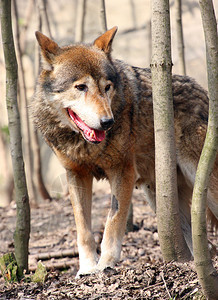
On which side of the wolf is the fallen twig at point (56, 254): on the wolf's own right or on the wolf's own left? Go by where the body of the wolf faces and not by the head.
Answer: on the wolf's own right

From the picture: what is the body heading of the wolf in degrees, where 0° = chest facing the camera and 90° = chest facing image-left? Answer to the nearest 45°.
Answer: approximately 45°
